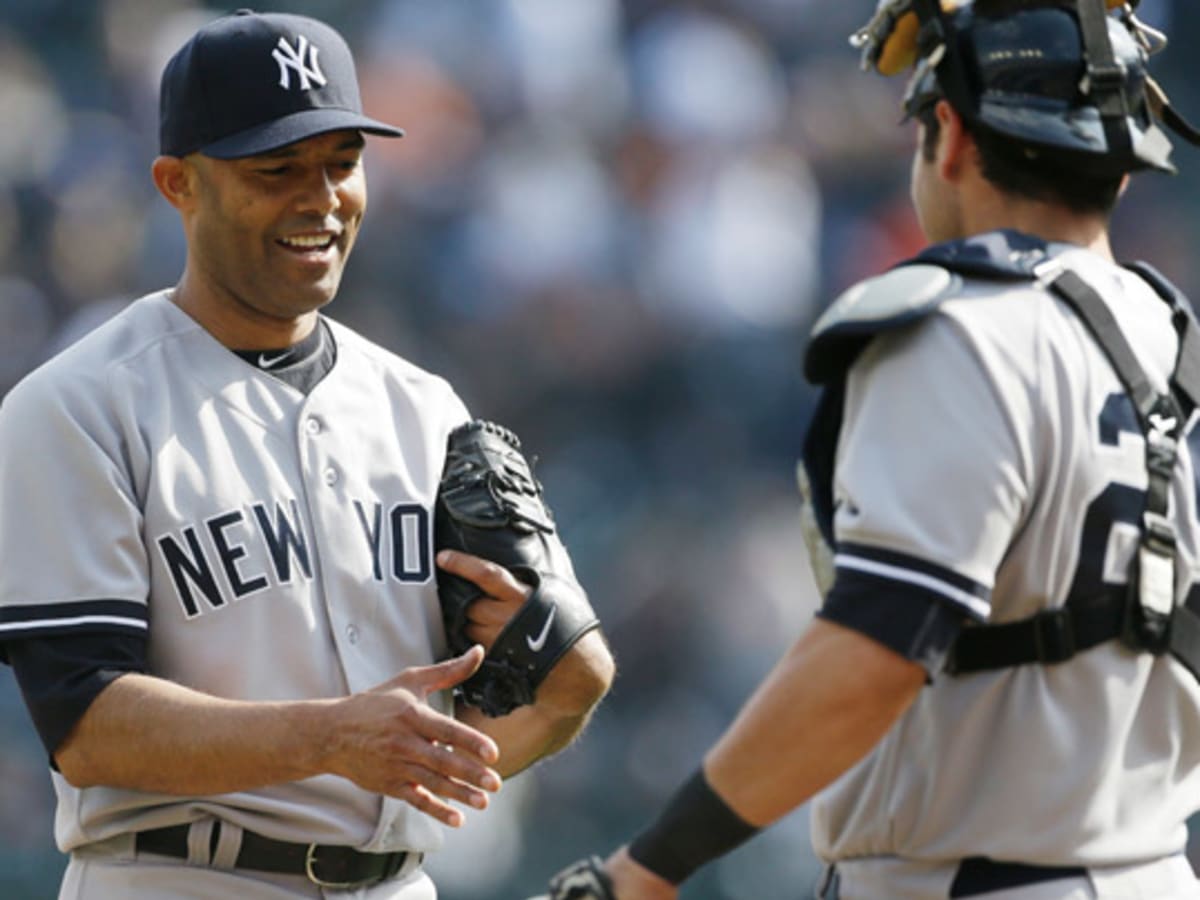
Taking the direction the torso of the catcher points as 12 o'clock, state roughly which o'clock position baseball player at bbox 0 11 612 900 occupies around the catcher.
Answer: The baseball player is roughly at 11 o'clock from the catcher.

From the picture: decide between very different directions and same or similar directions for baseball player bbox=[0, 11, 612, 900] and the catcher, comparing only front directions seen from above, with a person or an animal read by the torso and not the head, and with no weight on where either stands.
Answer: very different directions

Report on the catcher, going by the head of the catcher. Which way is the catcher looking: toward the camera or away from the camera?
away from the camera

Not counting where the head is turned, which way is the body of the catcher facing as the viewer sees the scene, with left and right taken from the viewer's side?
facing away from the viewer and to the left of the viewer

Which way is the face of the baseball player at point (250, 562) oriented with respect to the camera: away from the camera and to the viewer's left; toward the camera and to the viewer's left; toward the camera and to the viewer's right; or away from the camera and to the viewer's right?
toward the camera and to the viewer's right

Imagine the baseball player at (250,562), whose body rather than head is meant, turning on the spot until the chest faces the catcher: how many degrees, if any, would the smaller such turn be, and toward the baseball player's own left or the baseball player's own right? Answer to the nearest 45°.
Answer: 0° — they already face them
